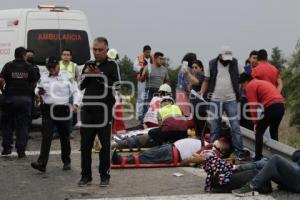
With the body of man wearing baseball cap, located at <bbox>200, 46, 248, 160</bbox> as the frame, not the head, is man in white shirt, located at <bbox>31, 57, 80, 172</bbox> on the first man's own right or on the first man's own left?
on the first man's own right

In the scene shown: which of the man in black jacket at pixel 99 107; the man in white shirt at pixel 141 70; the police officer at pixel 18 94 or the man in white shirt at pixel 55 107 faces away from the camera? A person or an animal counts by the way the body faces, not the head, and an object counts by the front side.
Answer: the police officer

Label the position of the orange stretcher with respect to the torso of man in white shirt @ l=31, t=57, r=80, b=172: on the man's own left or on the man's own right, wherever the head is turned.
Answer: on the man's own left

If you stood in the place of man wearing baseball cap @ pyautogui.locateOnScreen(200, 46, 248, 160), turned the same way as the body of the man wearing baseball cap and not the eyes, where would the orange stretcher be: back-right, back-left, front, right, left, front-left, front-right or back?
front-right

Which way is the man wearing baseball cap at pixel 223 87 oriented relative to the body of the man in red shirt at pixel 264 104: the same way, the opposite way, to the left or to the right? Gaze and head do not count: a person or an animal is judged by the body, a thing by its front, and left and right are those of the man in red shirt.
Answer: to the left

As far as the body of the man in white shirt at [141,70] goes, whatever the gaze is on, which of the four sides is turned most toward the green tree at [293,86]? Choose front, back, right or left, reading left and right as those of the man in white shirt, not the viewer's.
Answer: left

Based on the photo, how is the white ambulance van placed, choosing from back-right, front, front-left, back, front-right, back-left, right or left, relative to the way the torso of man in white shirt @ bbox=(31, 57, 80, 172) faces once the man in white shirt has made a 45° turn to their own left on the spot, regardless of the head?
back

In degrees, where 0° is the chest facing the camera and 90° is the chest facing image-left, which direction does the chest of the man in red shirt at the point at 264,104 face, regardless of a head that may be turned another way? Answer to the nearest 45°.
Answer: approximately 90°

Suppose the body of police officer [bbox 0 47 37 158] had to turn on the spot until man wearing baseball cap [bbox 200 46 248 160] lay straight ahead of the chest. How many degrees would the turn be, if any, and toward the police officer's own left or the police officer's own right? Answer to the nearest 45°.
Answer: approximately 90° to the police officer's own right
